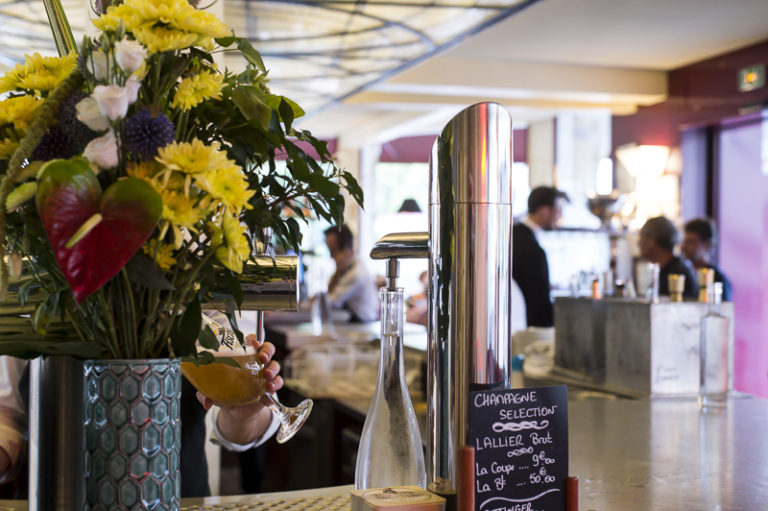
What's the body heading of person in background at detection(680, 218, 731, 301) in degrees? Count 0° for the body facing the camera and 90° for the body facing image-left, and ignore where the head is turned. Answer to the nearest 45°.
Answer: approximately 90°

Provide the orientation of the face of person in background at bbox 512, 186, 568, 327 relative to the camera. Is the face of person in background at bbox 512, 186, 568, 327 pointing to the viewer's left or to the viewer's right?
to the viewer's right

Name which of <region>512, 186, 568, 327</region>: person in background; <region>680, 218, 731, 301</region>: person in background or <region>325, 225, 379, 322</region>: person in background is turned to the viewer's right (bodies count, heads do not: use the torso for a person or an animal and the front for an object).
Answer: <region>512, 186, 568, 327</region>: person in background

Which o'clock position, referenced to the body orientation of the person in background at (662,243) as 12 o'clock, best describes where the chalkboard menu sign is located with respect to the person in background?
The chalkboard menu sign is roughly at 9 o'clock from the person in background.

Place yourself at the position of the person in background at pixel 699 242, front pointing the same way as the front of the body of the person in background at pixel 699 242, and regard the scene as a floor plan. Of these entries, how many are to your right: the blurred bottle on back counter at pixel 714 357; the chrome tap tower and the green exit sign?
1

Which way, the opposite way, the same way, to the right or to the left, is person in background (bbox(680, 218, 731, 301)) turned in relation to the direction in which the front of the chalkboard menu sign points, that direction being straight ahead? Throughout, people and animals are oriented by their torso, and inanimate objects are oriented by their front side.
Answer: to the right

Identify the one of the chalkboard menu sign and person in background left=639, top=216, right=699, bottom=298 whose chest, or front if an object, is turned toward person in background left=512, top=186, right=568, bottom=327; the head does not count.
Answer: person in background left=639, top=216, right=699, bottom=298

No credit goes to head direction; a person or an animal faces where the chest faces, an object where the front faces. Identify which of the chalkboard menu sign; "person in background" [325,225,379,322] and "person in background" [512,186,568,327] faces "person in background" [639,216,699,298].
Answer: "person in background" [512,186,568,327]

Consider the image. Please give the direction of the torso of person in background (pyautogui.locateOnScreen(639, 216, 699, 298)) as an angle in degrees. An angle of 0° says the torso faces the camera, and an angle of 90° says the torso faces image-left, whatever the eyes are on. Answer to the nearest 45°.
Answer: approximately 90°

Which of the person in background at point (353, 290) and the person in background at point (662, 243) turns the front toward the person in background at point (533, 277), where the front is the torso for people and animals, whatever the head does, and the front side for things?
the person in background at point (662, 243)
